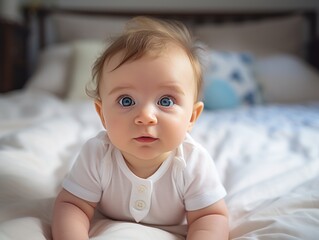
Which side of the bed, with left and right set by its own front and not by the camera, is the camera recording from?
front
